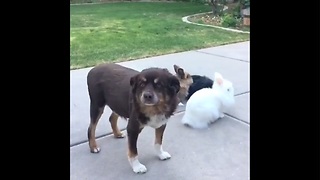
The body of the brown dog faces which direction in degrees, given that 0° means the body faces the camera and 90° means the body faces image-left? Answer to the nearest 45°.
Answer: approximately 315°

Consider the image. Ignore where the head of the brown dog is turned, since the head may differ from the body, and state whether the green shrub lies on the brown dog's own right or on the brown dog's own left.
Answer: on the brown dog's own left

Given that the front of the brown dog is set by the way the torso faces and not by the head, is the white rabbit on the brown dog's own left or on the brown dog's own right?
on the brown dog's own left
